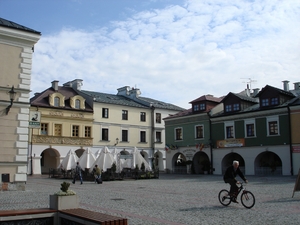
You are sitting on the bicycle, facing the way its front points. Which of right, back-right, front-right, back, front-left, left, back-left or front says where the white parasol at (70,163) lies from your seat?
back

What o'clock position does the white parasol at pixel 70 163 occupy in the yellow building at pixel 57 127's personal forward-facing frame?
The white parasol is roughly at 12 o'clock from the yellow building.

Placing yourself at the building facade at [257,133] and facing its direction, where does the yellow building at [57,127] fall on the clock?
The yellow building is roughly at 2 o'clock from the building facade.

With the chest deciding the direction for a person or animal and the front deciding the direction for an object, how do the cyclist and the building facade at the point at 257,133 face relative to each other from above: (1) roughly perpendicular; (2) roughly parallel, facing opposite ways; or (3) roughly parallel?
roughly perpendicular

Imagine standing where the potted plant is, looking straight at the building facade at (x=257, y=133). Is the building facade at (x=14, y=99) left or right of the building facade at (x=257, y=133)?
left

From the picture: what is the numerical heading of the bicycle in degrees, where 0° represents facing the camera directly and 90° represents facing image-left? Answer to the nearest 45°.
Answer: approximately 315°

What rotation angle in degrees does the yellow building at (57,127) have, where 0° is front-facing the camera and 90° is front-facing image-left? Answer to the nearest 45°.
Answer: approximately 0°

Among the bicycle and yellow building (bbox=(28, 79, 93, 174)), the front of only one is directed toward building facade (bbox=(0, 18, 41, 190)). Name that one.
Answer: the yellow building

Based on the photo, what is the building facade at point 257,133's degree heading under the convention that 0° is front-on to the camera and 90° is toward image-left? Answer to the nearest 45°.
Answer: approximately 45°

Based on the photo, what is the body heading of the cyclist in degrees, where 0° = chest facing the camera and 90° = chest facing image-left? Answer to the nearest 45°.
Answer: approximately 315°

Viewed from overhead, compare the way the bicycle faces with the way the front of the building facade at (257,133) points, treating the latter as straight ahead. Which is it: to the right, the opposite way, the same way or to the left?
to the left
